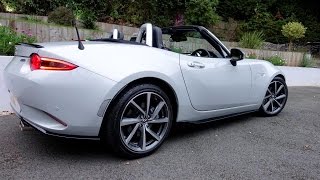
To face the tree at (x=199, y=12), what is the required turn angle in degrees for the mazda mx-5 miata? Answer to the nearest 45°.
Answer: approximately 45° to its left

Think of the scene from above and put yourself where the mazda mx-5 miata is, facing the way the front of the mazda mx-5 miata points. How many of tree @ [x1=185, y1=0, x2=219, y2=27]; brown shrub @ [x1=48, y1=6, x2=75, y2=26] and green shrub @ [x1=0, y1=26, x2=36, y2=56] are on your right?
0

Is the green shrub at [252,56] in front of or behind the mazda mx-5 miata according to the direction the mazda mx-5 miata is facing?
in front

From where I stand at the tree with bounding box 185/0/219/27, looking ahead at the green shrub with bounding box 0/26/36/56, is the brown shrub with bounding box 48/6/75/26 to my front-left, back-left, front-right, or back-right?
front-right

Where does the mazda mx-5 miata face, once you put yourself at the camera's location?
facing away from the viewer and to the right of the viewer

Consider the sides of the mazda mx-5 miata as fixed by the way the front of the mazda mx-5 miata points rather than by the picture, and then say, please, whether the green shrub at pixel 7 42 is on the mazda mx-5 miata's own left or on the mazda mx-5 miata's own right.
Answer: on the mazda mx-5 miata's own left

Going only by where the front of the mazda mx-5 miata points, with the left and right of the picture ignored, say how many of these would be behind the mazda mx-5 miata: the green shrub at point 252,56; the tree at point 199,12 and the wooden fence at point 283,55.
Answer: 0

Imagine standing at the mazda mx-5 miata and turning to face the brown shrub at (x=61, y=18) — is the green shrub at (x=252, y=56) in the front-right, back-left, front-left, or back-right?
front-right

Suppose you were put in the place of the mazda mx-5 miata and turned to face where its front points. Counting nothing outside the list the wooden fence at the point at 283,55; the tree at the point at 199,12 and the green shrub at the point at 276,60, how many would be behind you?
0

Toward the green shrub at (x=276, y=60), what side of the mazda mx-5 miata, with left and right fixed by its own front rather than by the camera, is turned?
front

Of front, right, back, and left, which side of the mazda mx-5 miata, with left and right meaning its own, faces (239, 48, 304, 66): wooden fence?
front
